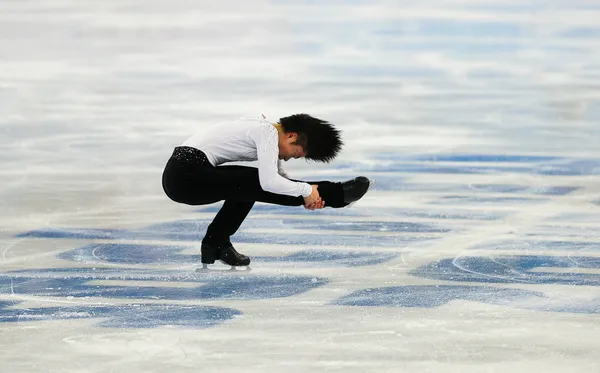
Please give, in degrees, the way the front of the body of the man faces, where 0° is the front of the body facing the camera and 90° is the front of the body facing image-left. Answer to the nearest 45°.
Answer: approximately 270°
